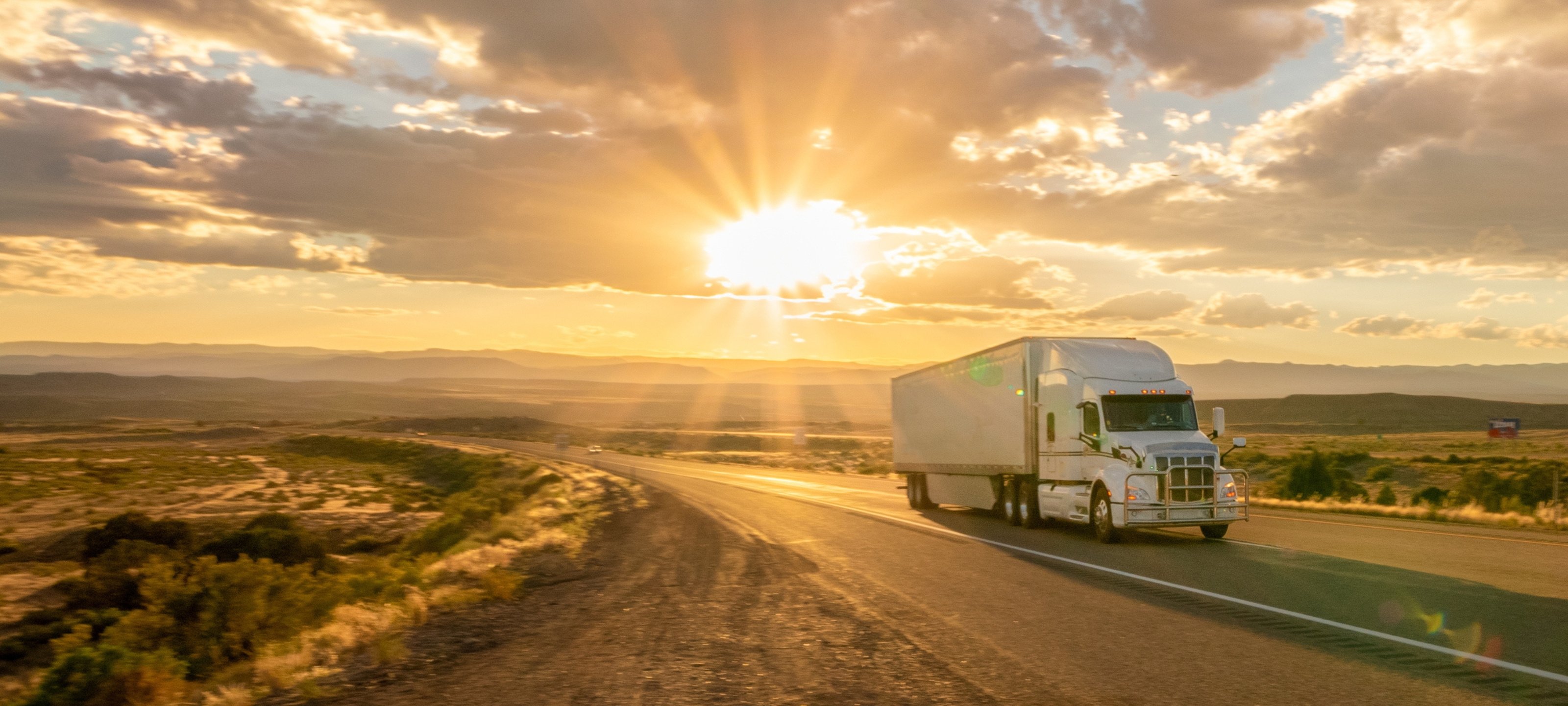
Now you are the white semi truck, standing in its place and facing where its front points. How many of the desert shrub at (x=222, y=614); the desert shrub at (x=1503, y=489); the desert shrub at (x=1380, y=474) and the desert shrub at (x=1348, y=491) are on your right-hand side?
1

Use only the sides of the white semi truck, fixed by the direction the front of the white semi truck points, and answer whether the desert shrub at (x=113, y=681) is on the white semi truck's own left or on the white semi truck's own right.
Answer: on the white semi truck's own right

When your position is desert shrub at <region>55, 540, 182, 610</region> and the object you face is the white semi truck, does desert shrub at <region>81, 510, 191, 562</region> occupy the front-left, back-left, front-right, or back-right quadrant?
back-left

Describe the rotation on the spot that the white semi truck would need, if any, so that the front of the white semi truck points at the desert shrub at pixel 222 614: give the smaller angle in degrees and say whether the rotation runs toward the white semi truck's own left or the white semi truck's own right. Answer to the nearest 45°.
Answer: approximately 90° to the white semi truck's own right

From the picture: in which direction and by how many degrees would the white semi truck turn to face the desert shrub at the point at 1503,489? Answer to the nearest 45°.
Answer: approximately 90° to its left

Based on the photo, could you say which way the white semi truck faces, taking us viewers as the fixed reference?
facing the viewer and to the right of the viewer

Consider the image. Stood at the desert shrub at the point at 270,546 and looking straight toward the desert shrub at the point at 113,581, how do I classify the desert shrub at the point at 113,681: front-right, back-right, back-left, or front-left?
front-left

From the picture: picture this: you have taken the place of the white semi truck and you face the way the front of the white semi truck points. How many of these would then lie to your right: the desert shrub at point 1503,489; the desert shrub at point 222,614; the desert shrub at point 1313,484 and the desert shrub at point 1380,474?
1

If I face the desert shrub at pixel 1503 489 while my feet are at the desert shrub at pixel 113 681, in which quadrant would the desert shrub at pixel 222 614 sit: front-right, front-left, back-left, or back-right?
front-left

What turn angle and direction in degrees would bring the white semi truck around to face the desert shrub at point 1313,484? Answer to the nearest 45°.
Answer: approximately 135° to its left
